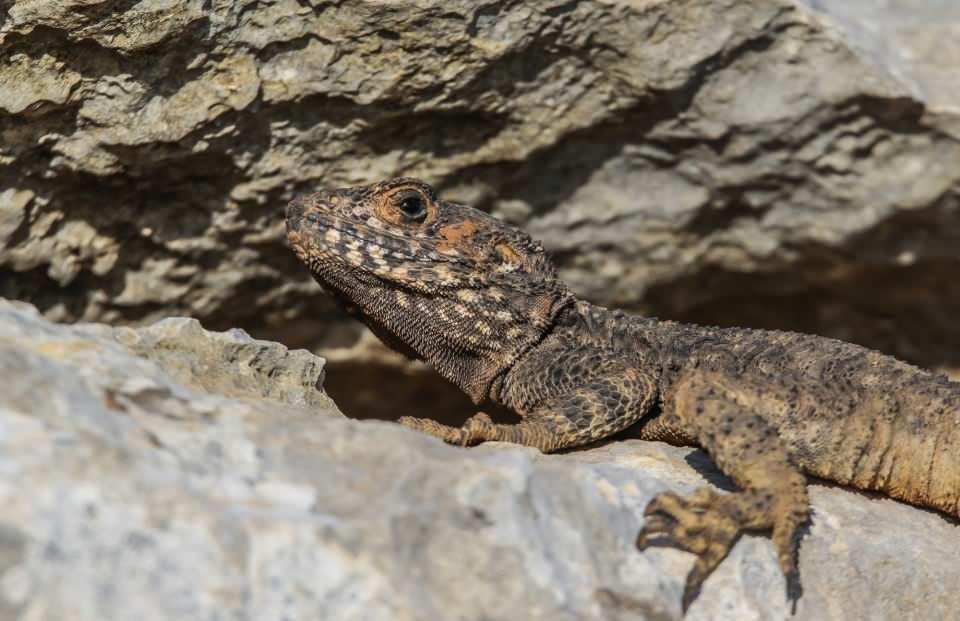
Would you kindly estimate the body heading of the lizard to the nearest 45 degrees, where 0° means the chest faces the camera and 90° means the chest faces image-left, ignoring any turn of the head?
approximately 90°
